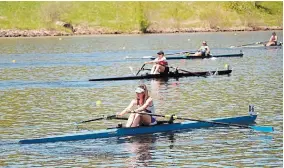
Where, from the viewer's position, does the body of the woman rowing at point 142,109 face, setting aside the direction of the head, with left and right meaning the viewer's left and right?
facing the viewer and to the left of the viewer
